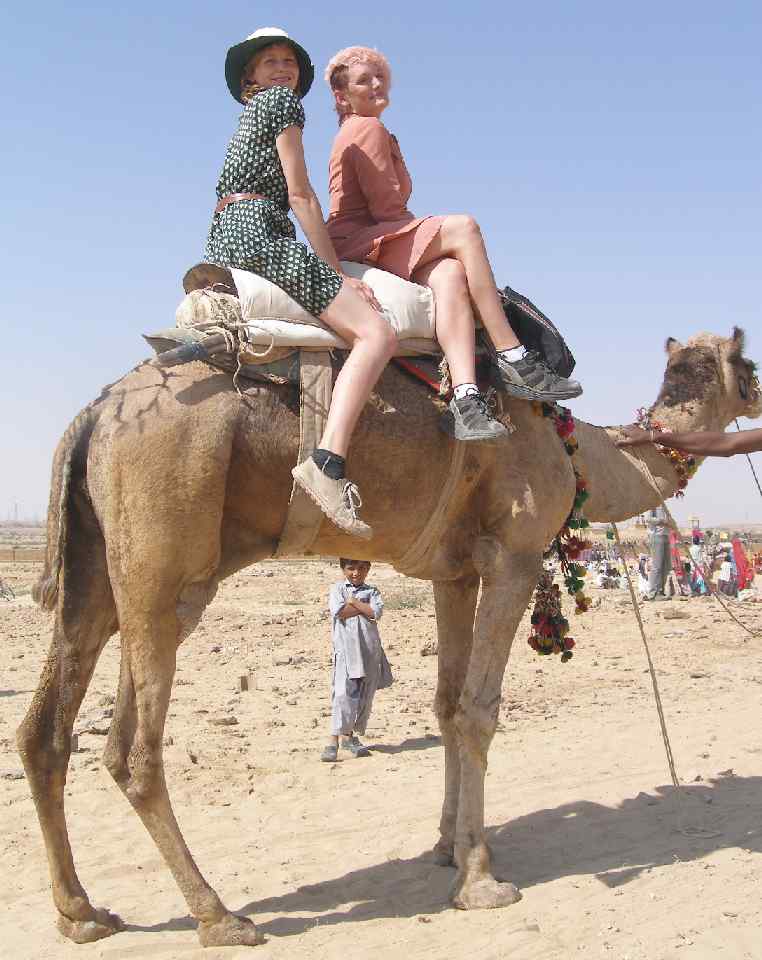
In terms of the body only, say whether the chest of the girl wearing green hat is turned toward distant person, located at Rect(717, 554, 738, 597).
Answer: no

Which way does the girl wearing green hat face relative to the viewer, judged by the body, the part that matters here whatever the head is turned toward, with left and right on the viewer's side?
facing to the right of the viewer

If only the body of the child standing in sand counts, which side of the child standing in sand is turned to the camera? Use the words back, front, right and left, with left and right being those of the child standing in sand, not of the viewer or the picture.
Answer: front

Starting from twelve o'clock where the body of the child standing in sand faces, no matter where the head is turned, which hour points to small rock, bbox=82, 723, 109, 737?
The small rock is roughly at 3 o'clock from the child standing in sand.

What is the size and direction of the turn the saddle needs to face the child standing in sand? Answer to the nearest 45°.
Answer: approximately 90° to its left

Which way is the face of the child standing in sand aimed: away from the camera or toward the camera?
toward the camera

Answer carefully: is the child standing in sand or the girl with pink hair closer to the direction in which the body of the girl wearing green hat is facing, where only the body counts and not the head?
the girl with pink hair

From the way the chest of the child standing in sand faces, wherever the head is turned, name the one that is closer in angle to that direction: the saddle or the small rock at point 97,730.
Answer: the saddle

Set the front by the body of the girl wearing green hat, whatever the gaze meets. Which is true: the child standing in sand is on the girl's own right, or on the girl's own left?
on the girl's own left

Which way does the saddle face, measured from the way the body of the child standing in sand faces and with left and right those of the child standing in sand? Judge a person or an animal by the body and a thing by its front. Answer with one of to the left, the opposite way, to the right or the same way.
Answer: to the left

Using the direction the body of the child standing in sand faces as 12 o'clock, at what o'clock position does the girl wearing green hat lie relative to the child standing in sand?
The girl wearing green hat is roughly at 12 o'clock from the child standing in sand.

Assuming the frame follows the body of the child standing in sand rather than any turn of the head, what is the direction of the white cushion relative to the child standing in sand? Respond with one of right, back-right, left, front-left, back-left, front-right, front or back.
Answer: front

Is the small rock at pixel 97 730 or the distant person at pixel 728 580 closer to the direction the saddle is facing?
the distant person

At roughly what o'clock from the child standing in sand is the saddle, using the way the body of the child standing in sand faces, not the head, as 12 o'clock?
The saddle is roughly at 12 o'clock from the child standing in sand.

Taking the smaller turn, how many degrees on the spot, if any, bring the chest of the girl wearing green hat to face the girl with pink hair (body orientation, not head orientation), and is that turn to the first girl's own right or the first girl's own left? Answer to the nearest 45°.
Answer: approximately 45° to the first girl's own left

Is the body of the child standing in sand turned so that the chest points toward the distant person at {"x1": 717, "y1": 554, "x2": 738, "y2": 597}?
no

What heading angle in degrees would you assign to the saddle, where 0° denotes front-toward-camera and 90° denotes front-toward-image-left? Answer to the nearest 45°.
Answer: approximately 270°

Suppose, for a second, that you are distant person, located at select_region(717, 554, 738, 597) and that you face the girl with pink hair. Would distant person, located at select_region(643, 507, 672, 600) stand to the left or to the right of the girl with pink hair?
right
